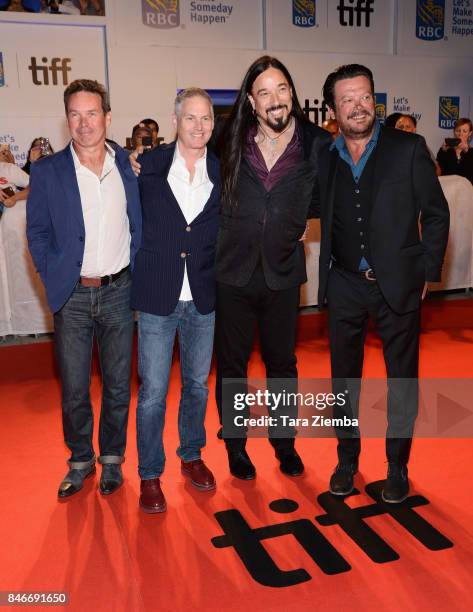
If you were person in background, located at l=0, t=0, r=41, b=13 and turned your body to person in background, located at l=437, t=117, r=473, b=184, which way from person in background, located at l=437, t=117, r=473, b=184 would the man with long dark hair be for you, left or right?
right

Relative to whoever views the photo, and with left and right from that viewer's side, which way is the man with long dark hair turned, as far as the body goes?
facing the viewer

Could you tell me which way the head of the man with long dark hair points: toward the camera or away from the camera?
toward the camera

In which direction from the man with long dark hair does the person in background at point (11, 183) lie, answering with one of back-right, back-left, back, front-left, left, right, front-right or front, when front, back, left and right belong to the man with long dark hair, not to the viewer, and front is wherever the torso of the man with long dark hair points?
back-right

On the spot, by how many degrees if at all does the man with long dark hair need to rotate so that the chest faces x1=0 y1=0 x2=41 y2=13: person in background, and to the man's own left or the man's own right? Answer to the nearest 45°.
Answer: approximately 135° to the man's own right
